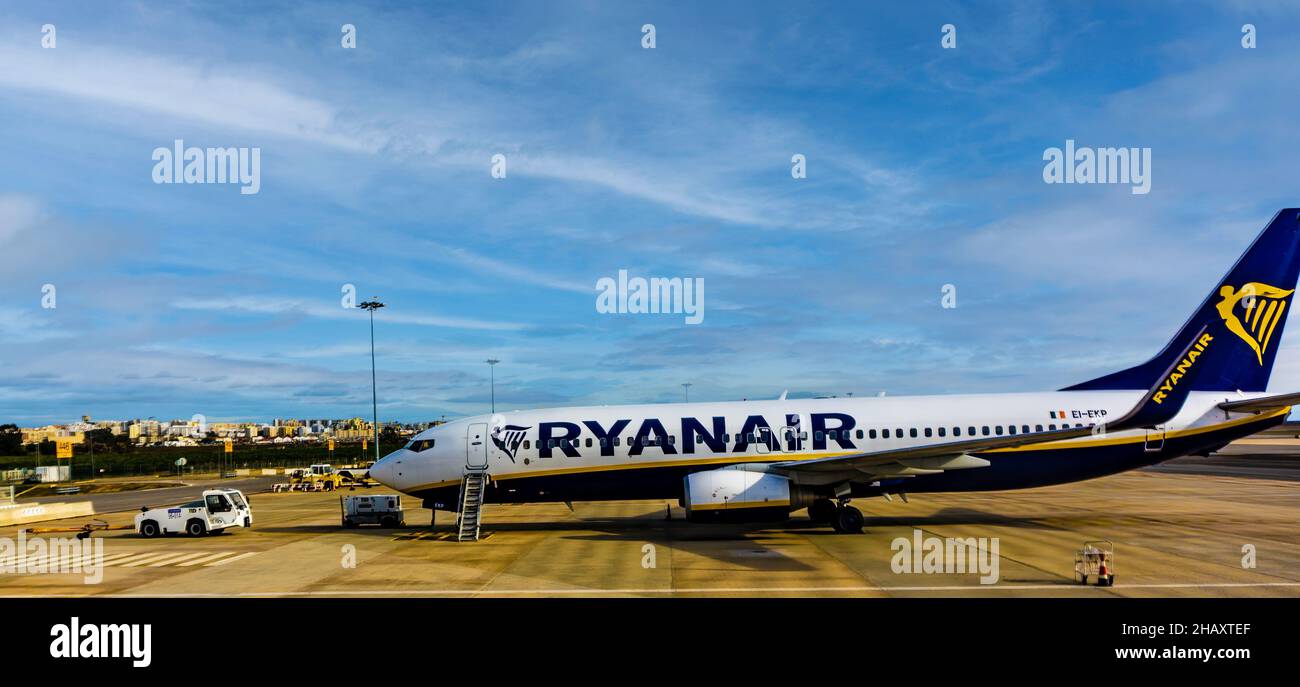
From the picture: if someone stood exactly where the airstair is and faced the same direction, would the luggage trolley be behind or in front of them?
in front

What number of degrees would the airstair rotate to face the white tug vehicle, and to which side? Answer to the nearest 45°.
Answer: approximately 135° to its right

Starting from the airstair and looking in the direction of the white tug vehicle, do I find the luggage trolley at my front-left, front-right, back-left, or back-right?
back-left

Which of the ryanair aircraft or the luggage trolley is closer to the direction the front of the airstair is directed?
the luggage trolley

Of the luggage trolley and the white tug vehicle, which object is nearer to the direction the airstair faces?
the luggage trolley

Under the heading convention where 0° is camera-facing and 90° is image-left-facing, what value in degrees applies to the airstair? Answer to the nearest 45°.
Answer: approximately 0°
